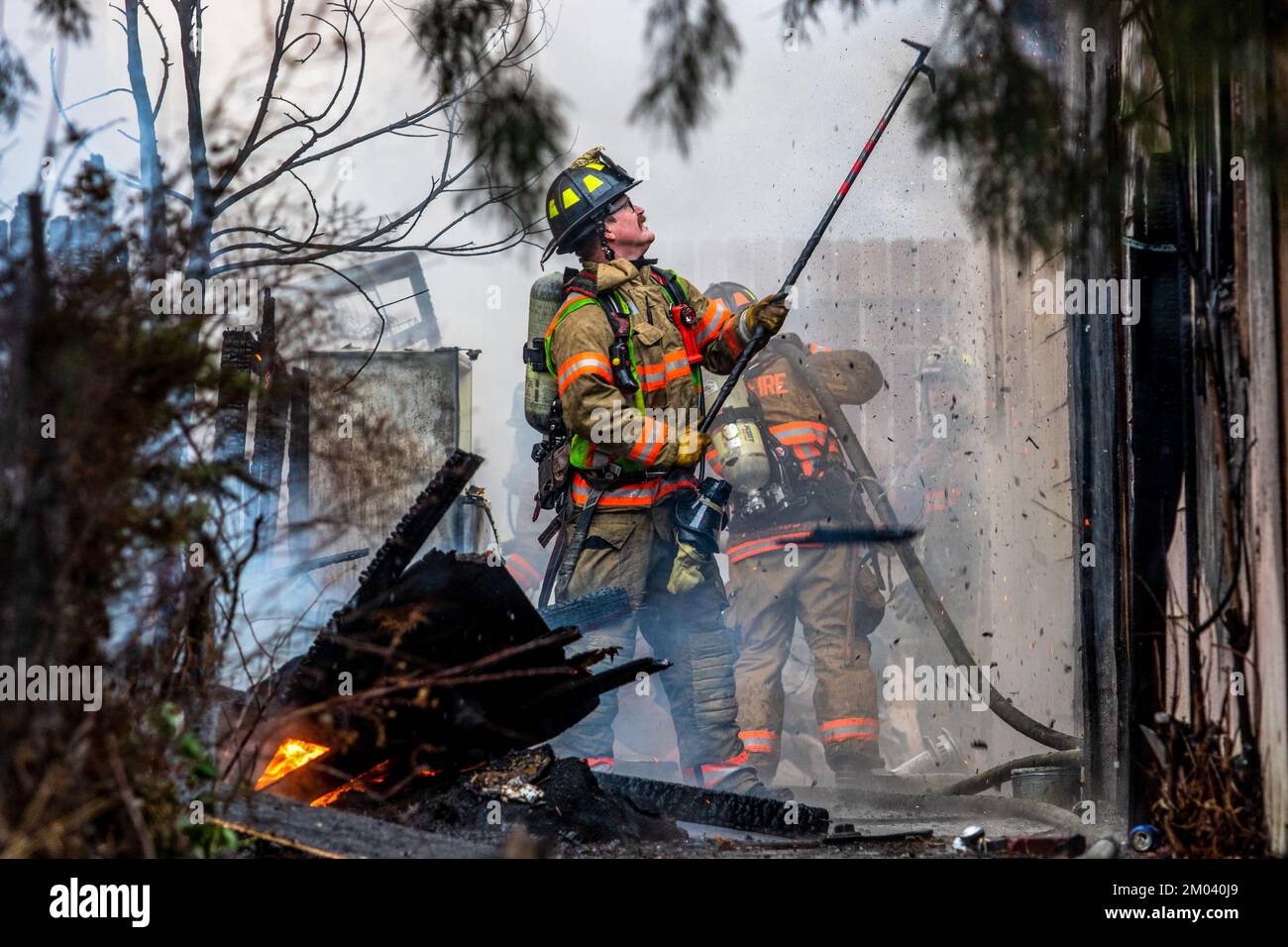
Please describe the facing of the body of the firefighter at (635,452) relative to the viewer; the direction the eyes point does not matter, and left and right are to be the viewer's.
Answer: facing the viewer and to the right of the viewer

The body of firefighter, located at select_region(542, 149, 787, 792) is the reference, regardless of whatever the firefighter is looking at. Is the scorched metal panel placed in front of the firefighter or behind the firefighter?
behind

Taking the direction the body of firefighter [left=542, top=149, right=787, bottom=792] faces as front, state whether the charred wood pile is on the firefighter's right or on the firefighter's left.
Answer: on the firefighter's right

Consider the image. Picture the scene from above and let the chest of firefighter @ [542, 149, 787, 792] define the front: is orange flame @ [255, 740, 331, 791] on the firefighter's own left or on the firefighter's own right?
on the firefighter's own right

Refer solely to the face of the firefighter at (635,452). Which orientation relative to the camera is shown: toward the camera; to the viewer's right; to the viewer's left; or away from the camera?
to the viewer's right

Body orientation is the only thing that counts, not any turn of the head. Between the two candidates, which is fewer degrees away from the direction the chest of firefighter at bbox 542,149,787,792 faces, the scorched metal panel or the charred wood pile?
the charred wood pile
